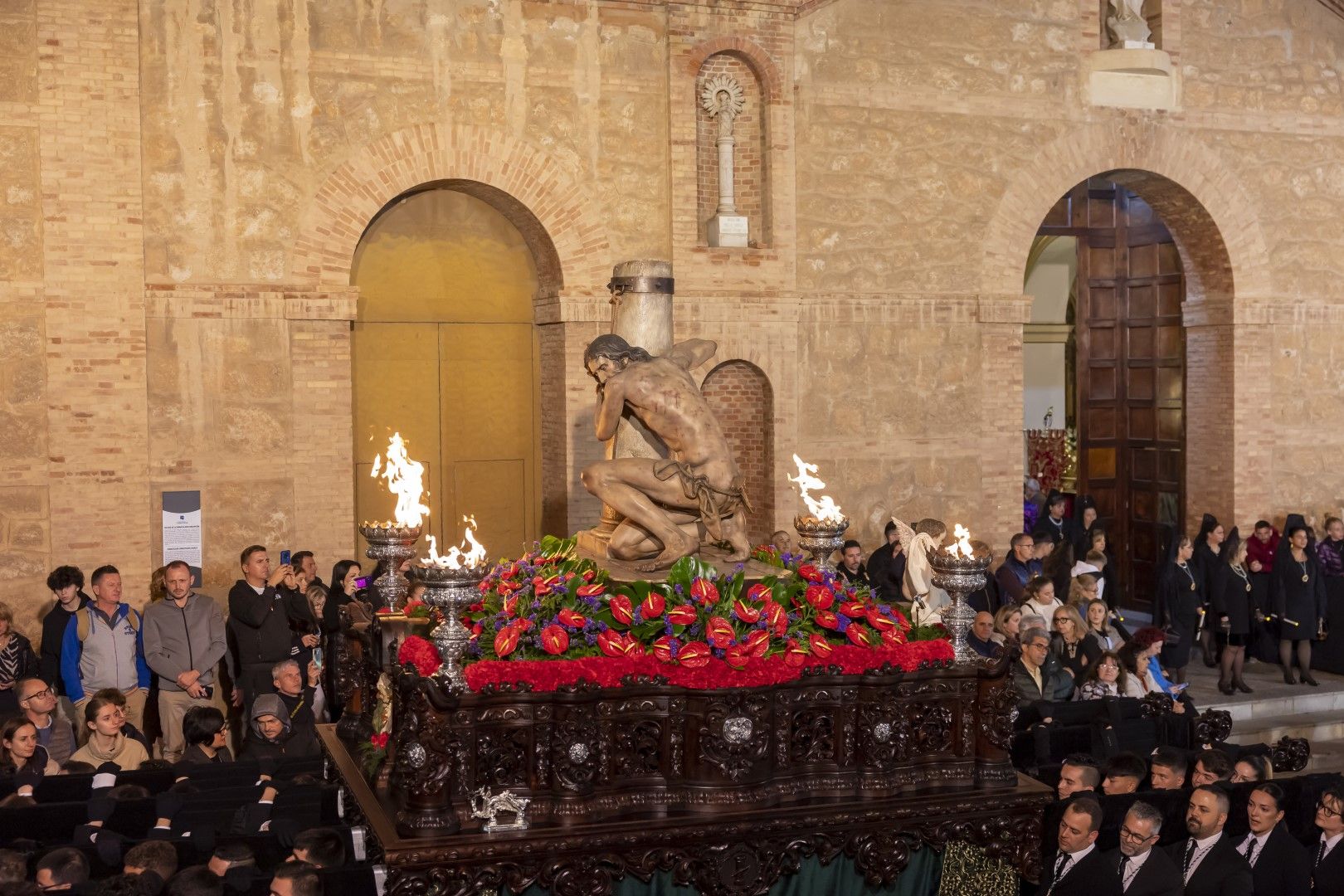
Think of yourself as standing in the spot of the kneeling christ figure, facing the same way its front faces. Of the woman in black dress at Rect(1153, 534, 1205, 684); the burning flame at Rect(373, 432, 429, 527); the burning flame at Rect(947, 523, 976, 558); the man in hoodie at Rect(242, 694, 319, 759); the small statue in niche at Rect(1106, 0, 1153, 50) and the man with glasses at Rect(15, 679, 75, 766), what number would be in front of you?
3

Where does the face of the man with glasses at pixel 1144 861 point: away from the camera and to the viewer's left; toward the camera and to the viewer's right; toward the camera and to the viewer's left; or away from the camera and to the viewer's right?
toward the camera and to the viewer's left

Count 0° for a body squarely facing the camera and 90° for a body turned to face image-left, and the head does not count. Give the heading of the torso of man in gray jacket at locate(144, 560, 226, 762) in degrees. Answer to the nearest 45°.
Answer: approximately 0°

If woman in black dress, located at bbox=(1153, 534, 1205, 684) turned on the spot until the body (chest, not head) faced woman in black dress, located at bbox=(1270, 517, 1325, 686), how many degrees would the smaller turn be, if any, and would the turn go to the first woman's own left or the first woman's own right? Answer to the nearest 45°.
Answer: approximately 90° to the first woman's own left

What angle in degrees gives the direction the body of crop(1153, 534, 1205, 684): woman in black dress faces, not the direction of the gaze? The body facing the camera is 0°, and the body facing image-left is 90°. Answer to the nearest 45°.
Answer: approximately 315°

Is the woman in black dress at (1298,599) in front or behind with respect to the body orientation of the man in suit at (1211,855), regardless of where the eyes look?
behind

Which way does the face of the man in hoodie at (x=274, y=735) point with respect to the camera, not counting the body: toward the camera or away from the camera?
toward the camera

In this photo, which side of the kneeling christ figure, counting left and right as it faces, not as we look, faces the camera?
left

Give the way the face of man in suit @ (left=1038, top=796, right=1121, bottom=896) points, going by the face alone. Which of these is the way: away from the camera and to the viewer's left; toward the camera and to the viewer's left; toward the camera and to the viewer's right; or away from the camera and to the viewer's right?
toward the camera and to the viewer's left

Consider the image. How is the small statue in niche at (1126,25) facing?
toward the camera

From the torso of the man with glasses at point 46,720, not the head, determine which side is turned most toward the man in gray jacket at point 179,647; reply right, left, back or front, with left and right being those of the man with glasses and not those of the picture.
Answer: left

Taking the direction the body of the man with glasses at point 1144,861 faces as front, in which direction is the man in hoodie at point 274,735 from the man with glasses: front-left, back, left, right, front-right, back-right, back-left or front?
front-right
